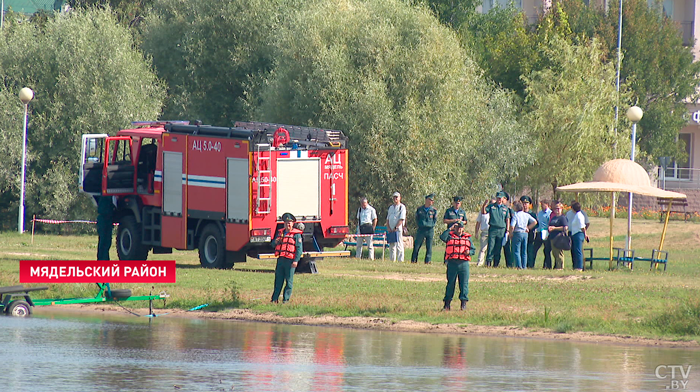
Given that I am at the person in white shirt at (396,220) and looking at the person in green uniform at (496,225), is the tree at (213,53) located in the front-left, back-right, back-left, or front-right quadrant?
back-left

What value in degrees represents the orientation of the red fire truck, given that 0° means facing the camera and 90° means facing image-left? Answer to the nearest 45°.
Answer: approximately 135°

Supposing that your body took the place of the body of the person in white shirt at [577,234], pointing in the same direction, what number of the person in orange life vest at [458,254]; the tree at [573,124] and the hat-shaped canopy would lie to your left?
1

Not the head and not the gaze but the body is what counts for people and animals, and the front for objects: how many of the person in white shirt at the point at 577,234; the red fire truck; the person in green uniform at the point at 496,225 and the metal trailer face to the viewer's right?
1

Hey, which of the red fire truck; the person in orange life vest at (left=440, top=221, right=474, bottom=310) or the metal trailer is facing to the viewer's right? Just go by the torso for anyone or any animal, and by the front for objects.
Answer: the metal trailer

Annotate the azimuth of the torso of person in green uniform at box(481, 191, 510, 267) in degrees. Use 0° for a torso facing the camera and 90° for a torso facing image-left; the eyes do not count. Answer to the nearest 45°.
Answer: approximately 0°

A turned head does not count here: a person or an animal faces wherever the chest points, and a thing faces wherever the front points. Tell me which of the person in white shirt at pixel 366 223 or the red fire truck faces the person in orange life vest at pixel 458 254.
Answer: the person in white shirt

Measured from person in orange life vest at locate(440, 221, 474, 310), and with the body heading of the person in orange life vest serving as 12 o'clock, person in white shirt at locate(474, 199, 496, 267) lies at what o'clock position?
The person in white shirt is roughly at 6 o'clock from the person in orange life vest.

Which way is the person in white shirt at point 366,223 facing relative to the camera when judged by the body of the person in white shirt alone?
toward the camera

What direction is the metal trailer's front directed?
to the viewer's right

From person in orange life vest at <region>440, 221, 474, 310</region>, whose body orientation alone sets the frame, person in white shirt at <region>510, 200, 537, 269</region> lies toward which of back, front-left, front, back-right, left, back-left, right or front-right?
back

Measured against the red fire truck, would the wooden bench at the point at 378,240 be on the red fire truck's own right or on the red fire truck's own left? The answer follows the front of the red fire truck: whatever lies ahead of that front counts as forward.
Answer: on the red fire truck's own right

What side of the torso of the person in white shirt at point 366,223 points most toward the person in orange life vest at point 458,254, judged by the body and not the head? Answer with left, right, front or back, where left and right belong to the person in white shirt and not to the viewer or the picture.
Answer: front
